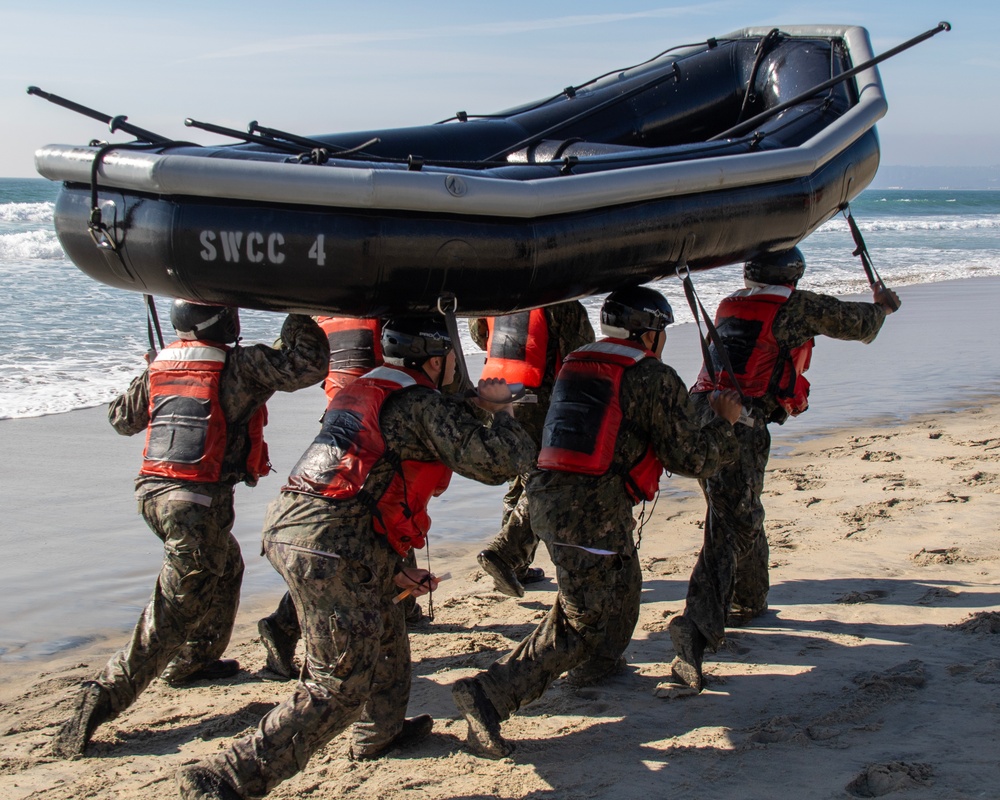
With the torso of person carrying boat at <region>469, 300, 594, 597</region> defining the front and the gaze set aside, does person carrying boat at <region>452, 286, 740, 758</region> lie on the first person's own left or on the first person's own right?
on the first person's own right

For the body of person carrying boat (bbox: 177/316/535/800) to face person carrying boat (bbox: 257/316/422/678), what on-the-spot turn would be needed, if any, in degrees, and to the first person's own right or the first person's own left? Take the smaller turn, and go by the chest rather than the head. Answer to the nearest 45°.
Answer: approximately 45° to the first person's own left

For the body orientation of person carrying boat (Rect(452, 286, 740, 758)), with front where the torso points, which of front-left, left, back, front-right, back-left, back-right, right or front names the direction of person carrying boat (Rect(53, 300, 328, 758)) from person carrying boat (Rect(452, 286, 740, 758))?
back-left

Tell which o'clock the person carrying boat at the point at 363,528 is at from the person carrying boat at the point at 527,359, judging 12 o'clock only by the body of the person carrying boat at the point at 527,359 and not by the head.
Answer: the person carrying boat at the point at 363,528 is roughly at 5 o'clock from the person carrying boat at the point at 527,359.

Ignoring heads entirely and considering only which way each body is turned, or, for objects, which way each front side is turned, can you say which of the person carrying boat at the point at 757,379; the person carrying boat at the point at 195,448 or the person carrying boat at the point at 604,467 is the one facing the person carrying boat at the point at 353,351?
the person carrying boat at the point at 195,448

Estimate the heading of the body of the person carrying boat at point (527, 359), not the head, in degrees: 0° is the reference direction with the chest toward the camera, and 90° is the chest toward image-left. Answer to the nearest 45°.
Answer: approximately 225°

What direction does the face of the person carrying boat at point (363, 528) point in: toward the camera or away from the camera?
away from the camera

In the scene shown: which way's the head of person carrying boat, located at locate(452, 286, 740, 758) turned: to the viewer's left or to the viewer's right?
to the viewer's right

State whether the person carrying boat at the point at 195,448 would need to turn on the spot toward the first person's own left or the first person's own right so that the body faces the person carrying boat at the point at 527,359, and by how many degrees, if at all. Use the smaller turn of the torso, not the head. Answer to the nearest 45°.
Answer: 0° — they already face them

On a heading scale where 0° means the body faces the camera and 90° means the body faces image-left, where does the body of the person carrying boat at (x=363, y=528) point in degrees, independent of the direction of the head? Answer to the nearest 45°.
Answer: approximately 225°

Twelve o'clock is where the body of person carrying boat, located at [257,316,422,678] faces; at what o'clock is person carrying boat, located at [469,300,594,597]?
person carrying boat, located at [469,300,594,597] is roughly at 1 o'clock from person carrying boat, located at [257,316,422,678].
